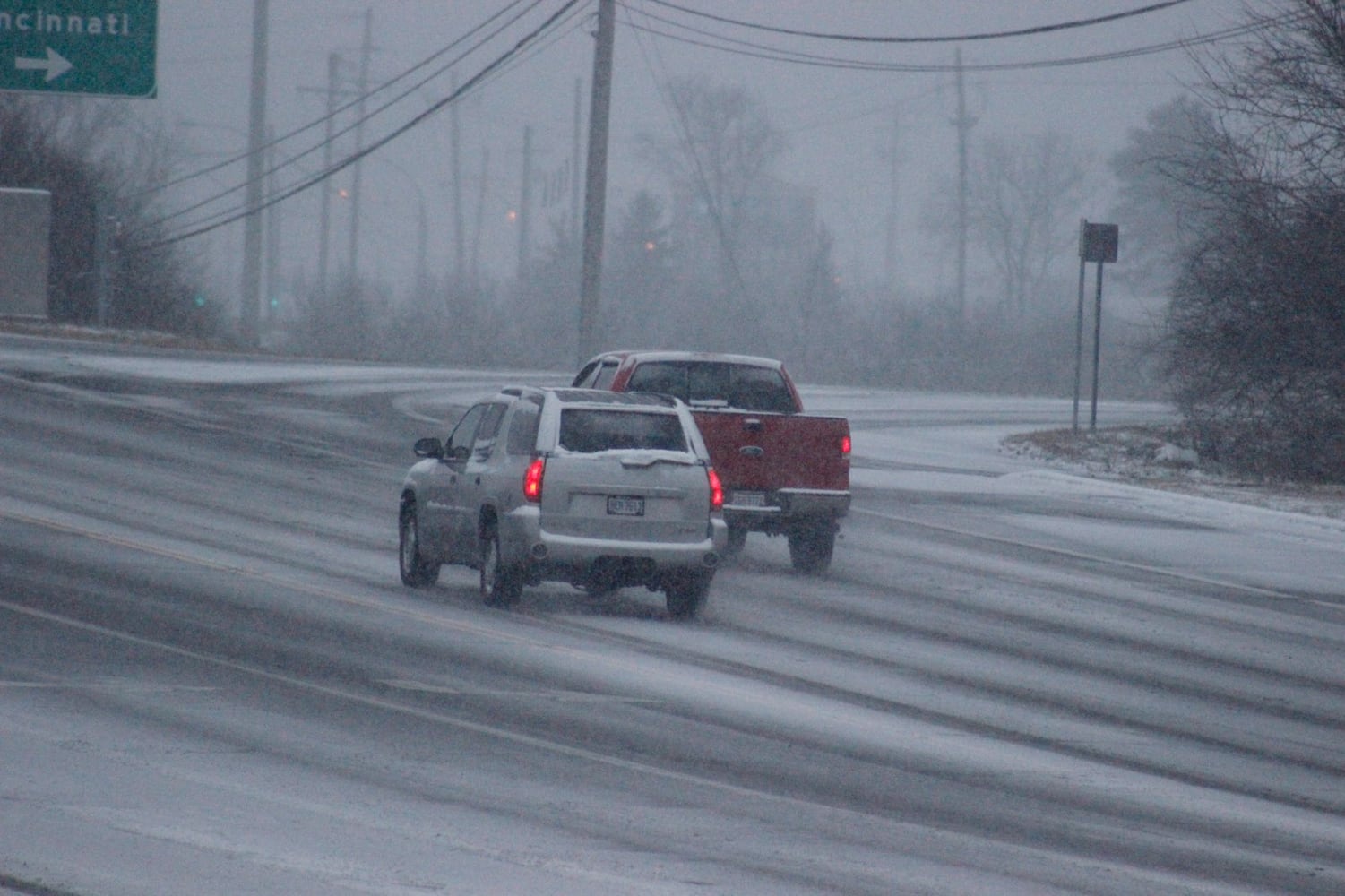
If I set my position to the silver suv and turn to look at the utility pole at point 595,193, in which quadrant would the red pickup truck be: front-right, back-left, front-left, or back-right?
front-right

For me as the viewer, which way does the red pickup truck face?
facing away from the viewer and to the left of the viewer

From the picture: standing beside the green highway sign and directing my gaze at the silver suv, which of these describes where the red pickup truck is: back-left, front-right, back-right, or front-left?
front-left

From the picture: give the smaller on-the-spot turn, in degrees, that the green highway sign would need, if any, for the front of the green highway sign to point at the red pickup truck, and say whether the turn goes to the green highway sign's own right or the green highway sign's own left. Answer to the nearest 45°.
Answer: approximately 90° to the green highway sign's own left

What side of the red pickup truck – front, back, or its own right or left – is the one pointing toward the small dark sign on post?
front

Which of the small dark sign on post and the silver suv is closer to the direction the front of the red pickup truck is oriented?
the small dark sign on post

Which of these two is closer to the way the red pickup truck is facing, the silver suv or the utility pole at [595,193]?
the utility pole

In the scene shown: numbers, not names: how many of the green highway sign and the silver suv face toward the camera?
1

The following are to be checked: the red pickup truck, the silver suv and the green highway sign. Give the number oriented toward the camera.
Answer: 1

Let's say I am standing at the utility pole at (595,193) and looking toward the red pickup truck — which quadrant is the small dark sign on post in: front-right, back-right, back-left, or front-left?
front-left

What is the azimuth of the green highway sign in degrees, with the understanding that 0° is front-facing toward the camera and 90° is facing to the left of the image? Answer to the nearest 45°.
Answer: approximately 0°

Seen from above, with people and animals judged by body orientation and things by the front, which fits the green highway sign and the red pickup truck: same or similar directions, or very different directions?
very different directions

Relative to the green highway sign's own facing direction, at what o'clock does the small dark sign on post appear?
The small dark sign on post is roughly at 8 o'clock from the green highway sign.

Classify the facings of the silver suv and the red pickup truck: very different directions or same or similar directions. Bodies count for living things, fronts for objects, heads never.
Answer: same or similar directions

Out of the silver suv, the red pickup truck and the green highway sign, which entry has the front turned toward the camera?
the green highway sign

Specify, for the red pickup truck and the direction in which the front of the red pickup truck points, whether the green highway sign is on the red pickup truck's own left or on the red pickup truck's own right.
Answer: on the red pickup truck's own left

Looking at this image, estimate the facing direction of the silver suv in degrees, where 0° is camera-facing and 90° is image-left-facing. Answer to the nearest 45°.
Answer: approximately 135°
